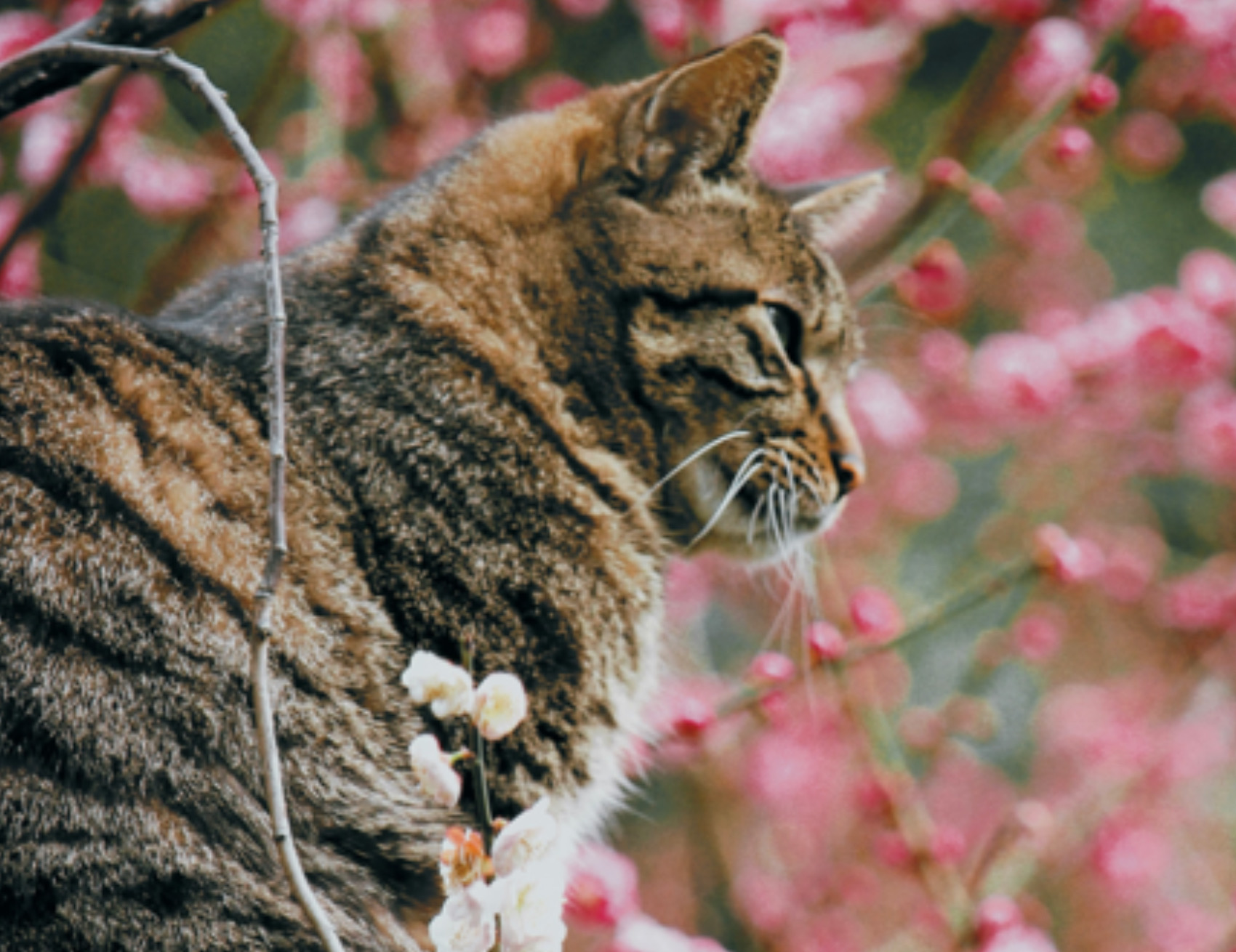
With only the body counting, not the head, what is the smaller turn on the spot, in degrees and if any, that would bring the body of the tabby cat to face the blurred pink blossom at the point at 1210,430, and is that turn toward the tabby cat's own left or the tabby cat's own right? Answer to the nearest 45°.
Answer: approximately 45° to the tabby cat's own left

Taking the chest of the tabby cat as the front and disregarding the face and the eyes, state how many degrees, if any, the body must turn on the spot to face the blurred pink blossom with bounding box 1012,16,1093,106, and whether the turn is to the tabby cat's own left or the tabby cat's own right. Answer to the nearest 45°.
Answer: approximately 45° to the tabby cat's own left

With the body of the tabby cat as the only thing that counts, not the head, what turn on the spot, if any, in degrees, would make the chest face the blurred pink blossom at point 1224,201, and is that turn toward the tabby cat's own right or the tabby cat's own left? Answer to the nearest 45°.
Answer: approximately 45° to the tabby cat's own left

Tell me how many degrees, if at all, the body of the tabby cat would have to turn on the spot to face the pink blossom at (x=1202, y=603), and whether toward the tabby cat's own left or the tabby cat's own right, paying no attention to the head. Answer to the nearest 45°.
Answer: approximately 45° to the tabby cat's own left

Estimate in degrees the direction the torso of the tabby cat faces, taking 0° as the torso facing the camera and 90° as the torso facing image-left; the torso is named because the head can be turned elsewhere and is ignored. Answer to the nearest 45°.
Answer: approximately 270°

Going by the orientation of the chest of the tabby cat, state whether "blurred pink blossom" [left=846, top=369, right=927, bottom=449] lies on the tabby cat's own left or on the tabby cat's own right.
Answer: on the tabby cat's own left

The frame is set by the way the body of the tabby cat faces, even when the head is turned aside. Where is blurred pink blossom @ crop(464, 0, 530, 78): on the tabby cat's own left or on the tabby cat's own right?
on the tabby cat's own left
